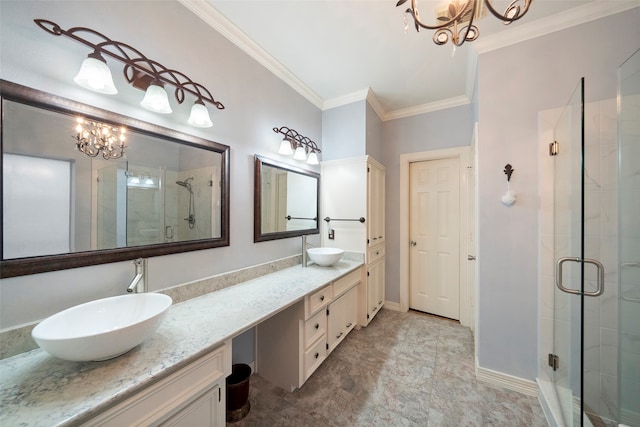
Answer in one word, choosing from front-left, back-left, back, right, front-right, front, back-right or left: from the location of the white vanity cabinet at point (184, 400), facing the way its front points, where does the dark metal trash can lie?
left

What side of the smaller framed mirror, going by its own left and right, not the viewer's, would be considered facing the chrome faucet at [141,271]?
right

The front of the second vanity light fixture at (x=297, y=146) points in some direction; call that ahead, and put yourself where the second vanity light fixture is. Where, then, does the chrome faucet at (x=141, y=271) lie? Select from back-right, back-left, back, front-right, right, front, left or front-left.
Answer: right

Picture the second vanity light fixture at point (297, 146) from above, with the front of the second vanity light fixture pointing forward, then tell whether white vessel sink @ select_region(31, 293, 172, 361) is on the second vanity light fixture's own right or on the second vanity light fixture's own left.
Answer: on the second vanity light fixture's own right

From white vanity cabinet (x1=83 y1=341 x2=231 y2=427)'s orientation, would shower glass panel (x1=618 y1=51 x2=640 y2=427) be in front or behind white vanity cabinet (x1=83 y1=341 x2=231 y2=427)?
in front

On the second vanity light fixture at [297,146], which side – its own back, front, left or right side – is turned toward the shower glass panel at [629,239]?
front

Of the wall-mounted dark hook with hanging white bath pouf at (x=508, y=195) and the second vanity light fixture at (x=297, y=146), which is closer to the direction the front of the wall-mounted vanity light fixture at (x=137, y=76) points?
the wall-mounted dark hook with hanging white bath pouf

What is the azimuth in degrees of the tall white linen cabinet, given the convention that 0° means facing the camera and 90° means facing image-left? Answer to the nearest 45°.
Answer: approximately 270°

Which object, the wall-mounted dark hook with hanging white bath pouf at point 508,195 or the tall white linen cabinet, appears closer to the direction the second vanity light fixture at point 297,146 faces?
the wall-mounted dark hook with hanging white bath pouf

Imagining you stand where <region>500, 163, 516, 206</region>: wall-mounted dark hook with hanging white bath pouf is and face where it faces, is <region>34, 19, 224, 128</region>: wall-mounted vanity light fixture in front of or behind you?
in front

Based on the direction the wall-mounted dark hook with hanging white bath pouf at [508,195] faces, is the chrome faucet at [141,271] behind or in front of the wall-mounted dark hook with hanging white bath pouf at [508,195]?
in front
